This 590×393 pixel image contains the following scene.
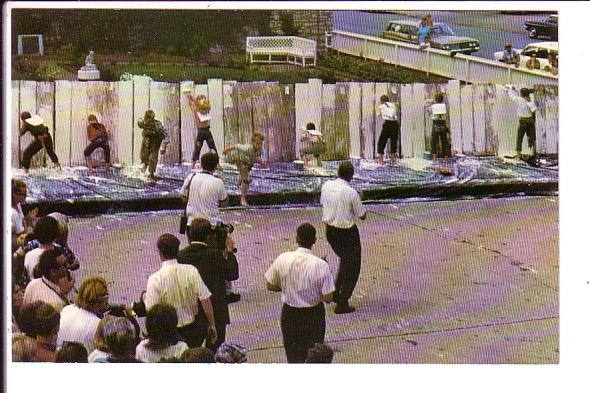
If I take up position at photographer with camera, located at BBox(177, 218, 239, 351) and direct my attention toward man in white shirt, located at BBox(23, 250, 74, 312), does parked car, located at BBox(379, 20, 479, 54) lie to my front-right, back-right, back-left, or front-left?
back-right

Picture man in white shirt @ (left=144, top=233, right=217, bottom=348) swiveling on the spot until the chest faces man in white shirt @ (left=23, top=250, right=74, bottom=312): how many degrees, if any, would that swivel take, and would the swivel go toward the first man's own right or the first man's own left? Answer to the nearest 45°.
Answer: approximately 45° to the first man's own left

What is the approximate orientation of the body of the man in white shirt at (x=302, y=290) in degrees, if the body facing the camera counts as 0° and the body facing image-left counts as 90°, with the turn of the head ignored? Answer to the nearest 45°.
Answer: approximately 180°

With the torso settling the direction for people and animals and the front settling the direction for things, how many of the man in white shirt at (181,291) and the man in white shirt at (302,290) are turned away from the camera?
2

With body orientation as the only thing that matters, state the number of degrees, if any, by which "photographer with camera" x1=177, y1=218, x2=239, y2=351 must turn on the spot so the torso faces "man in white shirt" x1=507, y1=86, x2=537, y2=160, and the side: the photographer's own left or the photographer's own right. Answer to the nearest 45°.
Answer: approximately 45° to the photographer's own right

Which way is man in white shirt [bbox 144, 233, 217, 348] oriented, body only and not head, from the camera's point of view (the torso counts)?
away from the camera

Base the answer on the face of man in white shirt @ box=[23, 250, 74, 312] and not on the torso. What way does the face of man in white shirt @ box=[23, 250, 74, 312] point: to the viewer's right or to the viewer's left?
to the viewer's right

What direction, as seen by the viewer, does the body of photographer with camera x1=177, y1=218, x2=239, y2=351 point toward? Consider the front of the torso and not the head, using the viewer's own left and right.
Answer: facing away from the viewer and to the right of the viewer

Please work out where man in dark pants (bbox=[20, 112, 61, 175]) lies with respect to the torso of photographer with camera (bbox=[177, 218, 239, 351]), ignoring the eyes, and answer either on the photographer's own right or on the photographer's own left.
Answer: on the photographer's own left

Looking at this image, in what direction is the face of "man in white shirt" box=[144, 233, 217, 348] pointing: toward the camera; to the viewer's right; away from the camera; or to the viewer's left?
away from the camera
